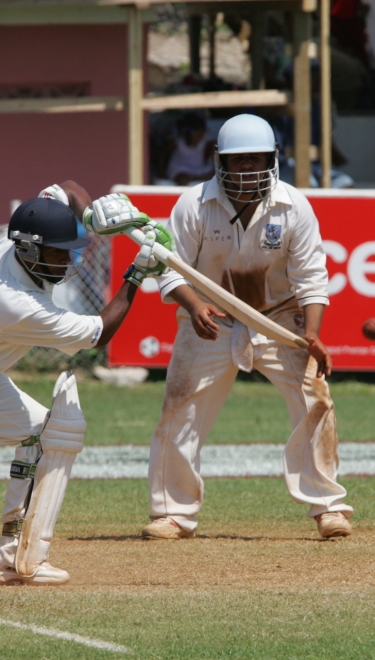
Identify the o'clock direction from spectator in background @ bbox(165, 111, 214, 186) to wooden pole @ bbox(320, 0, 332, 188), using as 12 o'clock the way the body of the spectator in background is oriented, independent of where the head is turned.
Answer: The wooden pole is roughly at 10 o'clock from the spectator in background.

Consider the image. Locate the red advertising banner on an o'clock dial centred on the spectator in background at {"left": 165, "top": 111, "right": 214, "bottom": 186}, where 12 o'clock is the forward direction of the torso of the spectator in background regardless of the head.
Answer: The red advertising banner is roughly at 11 o'clock from the spectator in background.

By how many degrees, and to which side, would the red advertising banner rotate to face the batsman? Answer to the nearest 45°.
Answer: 0° — it already faces them

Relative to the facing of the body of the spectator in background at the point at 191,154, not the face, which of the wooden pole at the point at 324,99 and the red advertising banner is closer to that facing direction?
the red advertising banner

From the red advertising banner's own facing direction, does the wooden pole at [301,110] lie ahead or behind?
behind

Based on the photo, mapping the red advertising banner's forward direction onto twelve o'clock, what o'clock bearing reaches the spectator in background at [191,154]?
The spectator in background is roughly at 5 o'clock from the red advertising banner.

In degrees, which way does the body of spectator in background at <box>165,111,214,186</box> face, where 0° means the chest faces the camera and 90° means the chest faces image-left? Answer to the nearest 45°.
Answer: approximately 0°
